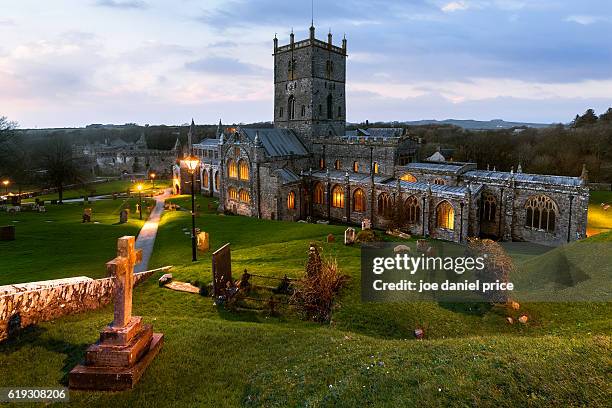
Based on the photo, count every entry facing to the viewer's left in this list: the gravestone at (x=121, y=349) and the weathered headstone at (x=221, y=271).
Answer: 0

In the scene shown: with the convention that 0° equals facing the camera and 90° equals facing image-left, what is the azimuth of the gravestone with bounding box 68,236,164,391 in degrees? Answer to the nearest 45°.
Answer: approximately 315°

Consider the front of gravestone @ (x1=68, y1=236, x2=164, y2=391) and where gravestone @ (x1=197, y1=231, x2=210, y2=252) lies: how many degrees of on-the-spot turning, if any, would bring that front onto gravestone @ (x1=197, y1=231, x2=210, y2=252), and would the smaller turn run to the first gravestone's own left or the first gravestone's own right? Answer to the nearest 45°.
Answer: approximately 135° to the first gravestone's own left

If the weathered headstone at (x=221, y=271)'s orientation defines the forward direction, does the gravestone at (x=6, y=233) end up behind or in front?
behind

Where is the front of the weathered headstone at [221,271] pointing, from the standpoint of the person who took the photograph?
facing the viewer and to the right of the viewer
